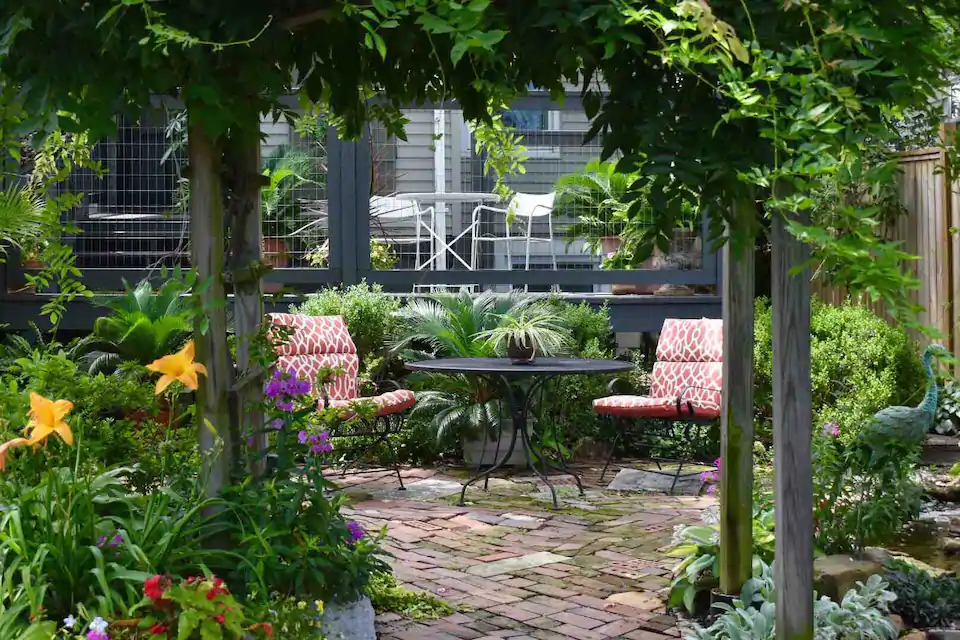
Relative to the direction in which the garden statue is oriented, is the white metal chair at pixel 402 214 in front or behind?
behind

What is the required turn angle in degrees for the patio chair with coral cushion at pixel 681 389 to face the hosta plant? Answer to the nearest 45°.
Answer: approximately 45° to its left

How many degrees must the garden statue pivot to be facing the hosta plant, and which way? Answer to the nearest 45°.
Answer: approximately 135° to its right

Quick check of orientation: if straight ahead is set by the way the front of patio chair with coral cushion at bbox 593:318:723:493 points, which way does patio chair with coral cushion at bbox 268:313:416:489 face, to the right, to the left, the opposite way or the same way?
to the left

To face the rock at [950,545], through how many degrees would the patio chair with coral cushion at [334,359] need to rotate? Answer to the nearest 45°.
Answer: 0° — it already faces it

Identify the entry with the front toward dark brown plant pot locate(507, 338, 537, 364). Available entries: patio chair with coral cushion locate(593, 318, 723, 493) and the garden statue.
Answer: the patio chair with coral cushion

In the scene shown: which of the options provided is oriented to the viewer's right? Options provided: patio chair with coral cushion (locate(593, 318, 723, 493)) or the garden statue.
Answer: the garden statue

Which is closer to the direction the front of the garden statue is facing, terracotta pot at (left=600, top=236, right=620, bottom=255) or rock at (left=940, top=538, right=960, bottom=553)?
the rock

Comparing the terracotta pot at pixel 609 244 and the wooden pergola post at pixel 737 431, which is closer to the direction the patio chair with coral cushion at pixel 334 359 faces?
the wooden pergola post

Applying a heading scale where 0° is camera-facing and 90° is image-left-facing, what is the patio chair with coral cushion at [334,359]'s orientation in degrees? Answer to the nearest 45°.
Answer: approximately 315°

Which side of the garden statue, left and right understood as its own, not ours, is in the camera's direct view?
right

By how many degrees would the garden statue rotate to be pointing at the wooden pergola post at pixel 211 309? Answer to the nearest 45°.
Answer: approximately 135° to its right

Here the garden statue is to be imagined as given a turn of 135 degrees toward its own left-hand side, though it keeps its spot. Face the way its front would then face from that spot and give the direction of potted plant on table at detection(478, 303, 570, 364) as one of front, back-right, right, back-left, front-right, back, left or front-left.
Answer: front

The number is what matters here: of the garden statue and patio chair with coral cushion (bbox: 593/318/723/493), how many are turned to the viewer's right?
1
